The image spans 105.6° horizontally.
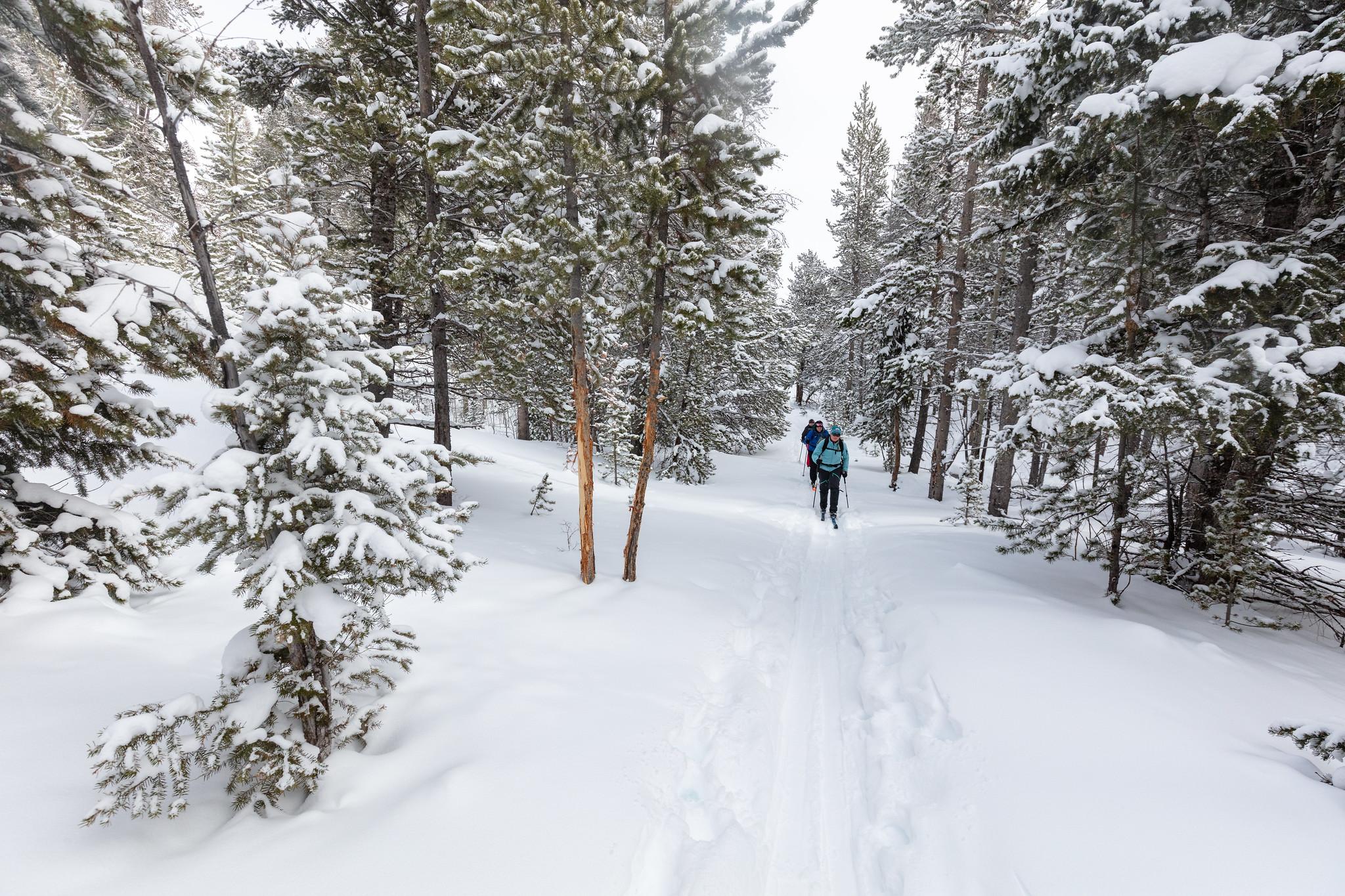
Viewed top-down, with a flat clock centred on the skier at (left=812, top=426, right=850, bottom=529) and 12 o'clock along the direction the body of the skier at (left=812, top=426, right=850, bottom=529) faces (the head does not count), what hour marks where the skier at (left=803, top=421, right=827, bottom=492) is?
the skier at (left=803, top=421, right=827, bottom=492) is roughly at 5 o'clock from the skier at (left=812, top=426, right=850, bottom=529).

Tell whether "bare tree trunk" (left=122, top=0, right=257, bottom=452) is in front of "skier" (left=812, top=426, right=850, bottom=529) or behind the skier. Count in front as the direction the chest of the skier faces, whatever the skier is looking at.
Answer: in front

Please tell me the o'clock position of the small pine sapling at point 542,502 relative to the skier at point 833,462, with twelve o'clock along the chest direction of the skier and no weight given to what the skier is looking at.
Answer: The small pine sapling is roughly at 2 o'clock from the skier.

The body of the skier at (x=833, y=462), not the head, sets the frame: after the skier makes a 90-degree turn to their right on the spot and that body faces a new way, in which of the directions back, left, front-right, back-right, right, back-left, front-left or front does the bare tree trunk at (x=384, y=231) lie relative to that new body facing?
front-left

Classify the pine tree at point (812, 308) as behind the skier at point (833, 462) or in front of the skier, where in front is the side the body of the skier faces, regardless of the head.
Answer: behind

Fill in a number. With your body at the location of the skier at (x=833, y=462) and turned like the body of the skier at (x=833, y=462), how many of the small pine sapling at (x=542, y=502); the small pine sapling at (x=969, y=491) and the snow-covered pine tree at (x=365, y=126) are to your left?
1

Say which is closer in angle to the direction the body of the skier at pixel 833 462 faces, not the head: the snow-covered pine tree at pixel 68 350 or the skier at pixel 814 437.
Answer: the snow-covered pine tree

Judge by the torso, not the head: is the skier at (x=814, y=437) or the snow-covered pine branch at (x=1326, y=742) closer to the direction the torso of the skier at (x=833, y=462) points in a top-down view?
the snow-covered pine branch

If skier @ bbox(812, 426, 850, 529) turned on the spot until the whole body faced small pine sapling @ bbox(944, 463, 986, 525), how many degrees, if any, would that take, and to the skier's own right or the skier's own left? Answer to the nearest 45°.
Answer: approximately 90° to the skier's own left

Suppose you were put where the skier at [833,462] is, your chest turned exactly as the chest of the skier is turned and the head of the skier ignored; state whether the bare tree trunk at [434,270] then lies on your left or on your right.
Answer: on your right

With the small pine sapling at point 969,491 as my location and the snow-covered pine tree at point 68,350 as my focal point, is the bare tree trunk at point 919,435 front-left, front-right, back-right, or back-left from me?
back-right

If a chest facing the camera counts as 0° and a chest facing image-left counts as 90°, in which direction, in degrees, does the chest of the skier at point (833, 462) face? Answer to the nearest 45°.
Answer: approximately 0°
